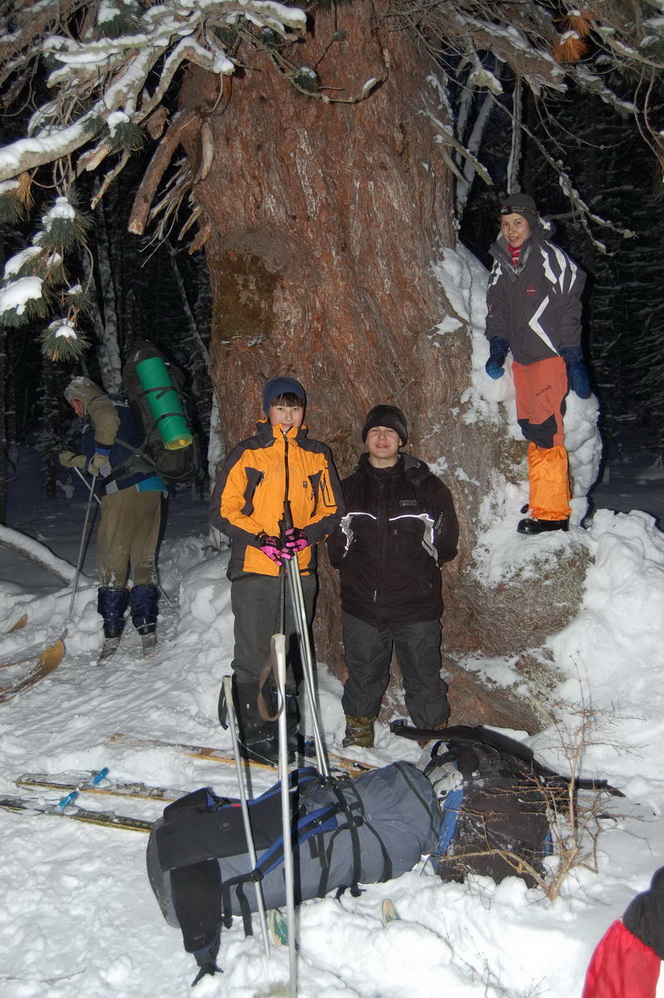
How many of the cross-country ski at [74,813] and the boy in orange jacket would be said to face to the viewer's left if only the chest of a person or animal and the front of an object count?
1

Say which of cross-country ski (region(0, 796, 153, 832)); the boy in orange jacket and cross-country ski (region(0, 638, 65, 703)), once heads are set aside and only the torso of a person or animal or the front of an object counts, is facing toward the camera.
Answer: the boy in orange jacket

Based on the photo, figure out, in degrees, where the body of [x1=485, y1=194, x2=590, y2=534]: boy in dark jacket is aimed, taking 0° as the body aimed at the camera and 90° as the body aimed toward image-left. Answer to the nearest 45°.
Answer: approximately 45°

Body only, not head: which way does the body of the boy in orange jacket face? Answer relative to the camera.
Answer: toward the camera

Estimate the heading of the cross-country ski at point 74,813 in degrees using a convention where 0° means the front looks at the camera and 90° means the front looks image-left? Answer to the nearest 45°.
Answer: approximately 90°

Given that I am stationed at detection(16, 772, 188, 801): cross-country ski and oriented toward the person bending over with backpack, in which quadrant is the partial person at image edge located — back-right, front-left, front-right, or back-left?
back-right

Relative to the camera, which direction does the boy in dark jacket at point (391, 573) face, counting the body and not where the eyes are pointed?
toward the camera

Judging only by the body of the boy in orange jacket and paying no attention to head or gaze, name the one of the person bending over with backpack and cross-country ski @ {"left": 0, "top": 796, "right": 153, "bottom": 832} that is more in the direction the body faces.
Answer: the cross-country ski

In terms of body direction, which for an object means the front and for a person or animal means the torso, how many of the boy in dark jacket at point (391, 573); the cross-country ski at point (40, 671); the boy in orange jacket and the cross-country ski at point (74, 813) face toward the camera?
2

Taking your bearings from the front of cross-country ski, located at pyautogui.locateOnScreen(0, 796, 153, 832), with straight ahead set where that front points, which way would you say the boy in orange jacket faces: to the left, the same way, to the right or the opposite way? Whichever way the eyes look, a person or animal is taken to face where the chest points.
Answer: to the left

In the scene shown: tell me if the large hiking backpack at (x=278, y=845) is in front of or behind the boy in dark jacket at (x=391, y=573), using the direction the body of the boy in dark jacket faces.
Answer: in front

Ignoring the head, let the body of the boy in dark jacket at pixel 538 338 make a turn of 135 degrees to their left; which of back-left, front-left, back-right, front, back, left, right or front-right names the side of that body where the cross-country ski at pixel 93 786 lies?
back-right

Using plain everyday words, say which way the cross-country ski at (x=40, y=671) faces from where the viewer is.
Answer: facing away from the viewer and to the right of the viewer
